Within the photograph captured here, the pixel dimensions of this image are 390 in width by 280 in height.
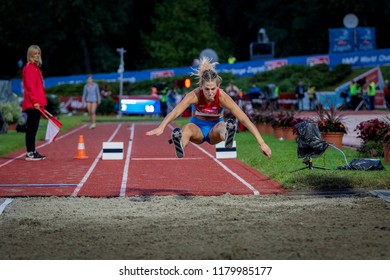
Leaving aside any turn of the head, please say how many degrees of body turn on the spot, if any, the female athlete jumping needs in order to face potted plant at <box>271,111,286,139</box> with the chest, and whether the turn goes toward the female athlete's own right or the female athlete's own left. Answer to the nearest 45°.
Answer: approximately 180°

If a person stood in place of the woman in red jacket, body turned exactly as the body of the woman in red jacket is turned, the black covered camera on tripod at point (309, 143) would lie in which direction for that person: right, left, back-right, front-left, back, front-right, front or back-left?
front-right

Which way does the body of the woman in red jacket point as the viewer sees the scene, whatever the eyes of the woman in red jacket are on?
to the viewer's right

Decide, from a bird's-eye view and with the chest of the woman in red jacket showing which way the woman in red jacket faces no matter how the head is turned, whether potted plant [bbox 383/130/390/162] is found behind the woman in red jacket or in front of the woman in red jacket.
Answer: in front

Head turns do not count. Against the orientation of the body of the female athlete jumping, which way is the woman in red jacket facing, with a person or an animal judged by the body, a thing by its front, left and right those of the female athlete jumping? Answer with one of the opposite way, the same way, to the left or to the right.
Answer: to the left

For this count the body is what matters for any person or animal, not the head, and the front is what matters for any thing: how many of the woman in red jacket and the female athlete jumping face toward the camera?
1

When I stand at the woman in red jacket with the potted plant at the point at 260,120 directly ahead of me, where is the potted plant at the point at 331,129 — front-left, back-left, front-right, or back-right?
front-right

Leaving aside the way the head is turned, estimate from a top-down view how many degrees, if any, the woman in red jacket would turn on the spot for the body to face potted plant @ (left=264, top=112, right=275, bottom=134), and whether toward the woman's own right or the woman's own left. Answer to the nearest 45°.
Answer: approximately 45° to the woman's own left

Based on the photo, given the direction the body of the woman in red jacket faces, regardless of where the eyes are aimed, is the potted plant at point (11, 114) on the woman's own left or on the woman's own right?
on the woman's own left

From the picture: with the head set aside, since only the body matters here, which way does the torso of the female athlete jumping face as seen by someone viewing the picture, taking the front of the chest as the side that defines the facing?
toward the camera

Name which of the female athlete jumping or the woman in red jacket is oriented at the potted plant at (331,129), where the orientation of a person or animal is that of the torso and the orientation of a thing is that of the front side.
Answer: the woman in red jacket
